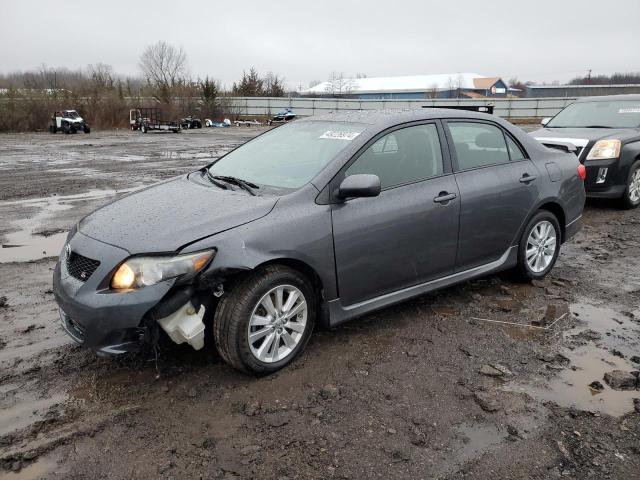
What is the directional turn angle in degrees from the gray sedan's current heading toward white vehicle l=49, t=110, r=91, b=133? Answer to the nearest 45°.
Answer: approximately 90° to its right

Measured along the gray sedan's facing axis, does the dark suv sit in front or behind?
behind

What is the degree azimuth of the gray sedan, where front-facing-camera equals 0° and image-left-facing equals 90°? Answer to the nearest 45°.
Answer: approximately 45°

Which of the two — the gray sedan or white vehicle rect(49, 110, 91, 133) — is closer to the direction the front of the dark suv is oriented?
the gray sedan

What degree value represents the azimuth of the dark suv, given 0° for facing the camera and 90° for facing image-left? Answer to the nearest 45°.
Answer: approximately 45°

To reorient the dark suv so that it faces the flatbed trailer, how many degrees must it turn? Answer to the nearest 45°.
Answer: approximately 90° to its right
